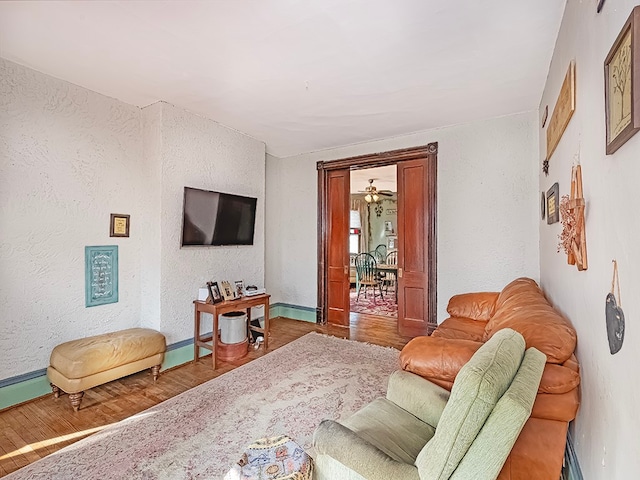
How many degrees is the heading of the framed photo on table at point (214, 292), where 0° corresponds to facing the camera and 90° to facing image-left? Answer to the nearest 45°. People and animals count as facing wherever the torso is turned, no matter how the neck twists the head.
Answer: approximately 315°

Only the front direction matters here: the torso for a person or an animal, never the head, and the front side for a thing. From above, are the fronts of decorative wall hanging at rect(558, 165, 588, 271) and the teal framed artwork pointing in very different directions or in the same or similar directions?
very different directions

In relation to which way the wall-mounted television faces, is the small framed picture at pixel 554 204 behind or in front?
in front

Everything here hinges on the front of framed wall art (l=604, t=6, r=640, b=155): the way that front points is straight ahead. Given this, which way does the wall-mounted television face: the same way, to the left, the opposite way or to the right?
the opposite way

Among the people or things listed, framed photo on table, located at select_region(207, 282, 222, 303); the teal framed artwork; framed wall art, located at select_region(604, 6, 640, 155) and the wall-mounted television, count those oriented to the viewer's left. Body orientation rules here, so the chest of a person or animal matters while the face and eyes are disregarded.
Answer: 1

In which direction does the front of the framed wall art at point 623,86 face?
to the viewer's left

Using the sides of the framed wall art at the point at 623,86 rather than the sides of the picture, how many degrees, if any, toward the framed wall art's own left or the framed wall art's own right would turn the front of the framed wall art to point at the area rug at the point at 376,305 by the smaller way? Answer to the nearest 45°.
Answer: approximately 45° to the framed wall art's own right

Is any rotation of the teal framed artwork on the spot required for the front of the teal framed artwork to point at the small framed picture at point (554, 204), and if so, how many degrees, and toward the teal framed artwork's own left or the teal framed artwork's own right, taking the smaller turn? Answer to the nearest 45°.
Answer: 0° — it already faces it

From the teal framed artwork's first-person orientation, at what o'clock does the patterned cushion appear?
The patterned cushion is roughly at 1 o'clock from the teal framed artwork.

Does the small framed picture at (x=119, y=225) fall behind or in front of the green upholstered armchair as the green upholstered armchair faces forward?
in front
